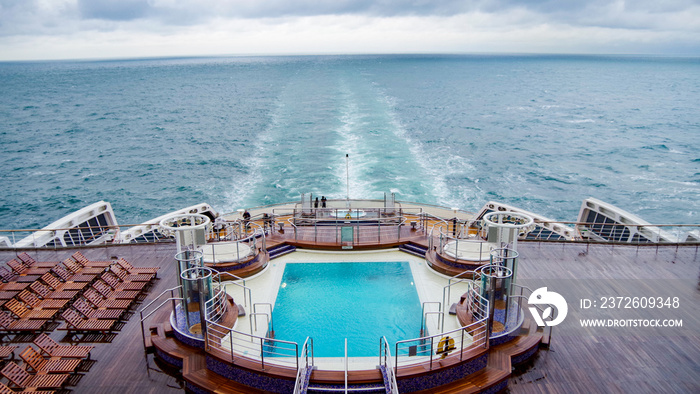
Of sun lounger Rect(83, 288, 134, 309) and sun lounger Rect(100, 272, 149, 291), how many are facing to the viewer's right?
2

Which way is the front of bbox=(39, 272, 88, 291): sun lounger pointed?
to the viewer's right

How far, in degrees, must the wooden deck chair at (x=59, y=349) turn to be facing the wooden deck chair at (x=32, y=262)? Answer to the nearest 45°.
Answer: approximately 90° to its left

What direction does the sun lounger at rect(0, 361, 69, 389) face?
to the viewer's right

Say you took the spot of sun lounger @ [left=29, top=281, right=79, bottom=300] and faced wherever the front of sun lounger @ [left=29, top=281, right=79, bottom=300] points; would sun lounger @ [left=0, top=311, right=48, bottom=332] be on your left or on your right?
on your right

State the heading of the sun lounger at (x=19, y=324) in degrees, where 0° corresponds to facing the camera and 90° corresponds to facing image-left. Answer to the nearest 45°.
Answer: approximately 270°

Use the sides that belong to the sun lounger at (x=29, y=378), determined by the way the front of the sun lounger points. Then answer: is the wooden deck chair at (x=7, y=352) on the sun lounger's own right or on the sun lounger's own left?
on the sun lounger's own left

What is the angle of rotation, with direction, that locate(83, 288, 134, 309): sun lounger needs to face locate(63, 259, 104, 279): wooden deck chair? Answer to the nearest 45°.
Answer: approximately 90° to its left

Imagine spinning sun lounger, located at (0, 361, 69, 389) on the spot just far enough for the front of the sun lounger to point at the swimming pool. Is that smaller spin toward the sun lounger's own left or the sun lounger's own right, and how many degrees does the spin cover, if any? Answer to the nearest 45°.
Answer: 0° — it already faces it

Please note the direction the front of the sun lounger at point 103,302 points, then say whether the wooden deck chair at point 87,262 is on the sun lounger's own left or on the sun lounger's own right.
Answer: on the sun lounger's own left

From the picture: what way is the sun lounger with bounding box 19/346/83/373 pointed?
to the viewer's right

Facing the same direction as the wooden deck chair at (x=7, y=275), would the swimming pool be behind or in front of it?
in front

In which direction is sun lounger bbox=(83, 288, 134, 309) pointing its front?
to the viewer's right

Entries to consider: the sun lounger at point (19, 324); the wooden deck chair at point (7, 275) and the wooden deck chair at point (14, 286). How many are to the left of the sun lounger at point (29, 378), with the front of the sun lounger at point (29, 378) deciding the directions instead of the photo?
3

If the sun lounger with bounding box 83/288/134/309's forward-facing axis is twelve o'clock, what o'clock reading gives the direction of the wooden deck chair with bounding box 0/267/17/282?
The wooden deck chair is roughly at 8 o'clock from the sun lounger.

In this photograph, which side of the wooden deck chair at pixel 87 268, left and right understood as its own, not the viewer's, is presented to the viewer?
right
